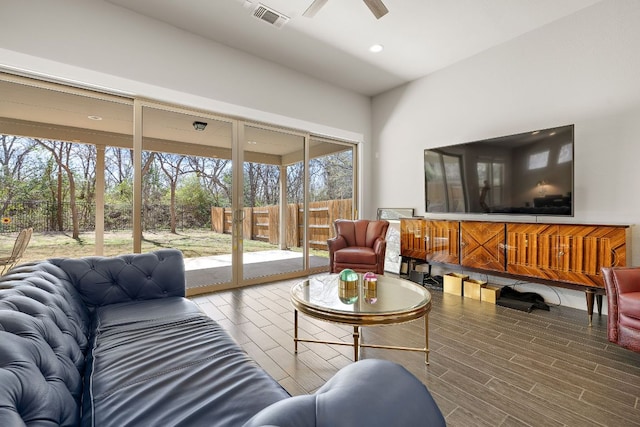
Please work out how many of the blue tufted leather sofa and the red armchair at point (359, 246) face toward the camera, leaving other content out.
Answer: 1

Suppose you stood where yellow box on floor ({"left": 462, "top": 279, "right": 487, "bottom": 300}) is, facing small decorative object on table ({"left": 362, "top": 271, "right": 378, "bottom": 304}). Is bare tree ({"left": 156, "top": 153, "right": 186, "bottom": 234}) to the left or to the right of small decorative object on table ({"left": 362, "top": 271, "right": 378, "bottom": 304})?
right

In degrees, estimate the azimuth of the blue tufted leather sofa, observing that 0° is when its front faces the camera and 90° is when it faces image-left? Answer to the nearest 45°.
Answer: approximately 270°

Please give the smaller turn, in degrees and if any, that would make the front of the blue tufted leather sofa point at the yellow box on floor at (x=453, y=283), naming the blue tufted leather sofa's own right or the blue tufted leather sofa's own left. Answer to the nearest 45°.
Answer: approximately 45° to the blue tufted leather sofa's own left

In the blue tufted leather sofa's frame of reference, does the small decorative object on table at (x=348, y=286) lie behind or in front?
in front

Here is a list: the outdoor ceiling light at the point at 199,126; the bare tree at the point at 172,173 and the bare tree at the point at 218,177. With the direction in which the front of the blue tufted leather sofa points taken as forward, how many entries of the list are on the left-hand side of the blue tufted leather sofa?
3

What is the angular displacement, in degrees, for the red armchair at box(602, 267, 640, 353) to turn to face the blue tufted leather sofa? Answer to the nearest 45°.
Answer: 0° — it already faces it

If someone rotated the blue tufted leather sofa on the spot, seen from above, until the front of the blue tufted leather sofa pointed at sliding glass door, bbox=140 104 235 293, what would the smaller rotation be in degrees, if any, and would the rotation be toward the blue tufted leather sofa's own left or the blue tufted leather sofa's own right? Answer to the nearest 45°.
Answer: approximately 90° to the blue tufted leather sofa's own left

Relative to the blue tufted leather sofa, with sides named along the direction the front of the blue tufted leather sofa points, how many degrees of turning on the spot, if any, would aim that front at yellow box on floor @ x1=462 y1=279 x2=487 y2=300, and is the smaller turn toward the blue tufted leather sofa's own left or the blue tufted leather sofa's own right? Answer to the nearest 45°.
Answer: approximately 45° to the blue tufted leather sofa's own left

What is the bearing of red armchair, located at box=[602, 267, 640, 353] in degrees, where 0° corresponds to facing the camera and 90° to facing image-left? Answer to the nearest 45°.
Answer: approximately 45°

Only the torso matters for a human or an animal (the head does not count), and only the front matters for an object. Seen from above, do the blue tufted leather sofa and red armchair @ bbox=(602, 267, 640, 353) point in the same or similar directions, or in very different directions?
very different directions

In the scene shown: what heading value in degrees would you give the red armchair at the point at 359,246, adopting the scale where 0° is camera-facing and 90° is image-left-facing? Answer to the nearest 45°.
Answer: approximately 0°

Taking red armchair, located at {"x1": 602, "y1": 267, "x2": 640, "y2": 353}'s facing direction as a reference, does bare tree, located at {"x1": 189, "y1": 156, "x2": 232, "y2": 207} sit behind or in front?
in front

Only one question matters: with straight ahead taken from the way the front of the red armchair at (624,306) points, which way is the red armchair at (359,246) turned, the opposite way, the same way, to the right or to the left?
to the left
